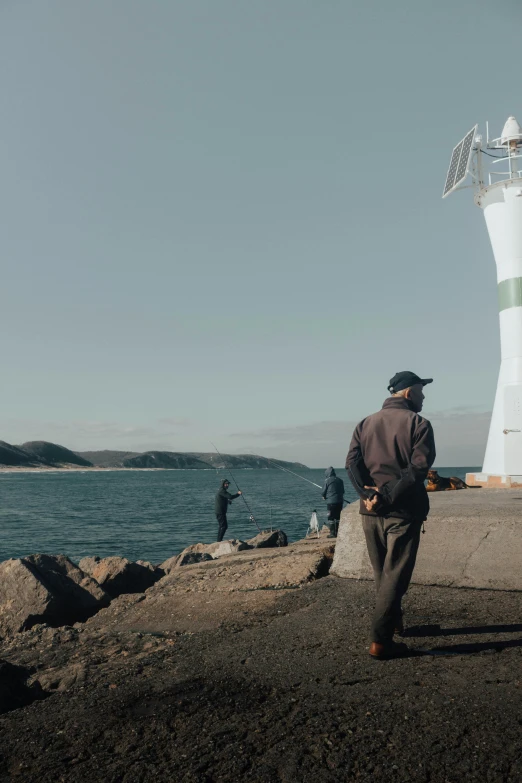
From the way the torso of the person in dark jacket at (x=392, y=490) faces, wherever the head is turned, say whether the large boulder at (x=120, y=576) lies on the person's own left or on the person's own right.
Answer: on the person's own left

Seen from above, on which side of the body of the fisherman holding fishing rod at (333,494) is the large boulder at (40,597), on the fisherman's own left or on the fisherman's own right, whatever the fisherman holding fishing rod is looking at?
on the fisherman's own left

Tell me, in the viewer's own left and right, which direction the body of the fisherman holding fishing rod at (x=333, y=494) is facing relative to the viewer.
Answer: facing away from the viewer and to the left of the viewer

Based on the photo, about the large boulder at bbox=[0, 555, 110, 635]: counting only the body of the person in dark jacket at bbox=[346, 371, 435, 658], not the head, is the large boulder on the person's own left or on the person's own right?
on the person's own left

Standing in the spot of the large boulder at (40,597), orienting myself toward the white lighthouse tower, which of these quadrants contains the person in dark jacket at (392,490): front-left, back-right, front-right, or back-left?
front-right

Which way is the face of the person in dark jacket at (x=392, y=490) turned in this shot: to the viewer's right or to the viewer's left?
to the viewer's right

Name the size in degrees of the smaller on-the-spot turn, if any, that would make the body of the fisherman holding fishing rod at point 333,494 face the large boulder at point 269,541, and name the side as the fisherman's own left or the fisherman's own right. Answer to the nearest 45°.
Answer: approximately 45° to the fisherman's own left

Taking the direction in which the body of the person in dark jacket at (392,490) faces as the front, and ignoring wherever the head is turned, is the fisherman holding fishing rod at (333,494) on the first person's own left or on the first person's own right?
on the first person's own left

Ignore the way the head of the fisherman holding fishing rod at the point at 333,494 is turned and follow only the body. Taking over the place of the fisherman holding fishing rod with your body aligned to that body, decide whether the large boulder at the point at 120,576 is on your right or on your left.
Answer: on your left

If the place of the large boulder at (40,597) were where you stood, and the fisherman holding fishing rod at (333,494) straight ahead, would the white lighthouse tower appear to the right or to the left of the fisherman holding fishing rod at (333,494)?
right

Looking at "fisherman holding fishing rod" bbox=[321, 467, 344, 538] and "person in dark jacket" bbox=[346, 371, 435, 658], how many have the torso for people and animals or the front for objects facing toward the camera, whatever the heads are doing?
0

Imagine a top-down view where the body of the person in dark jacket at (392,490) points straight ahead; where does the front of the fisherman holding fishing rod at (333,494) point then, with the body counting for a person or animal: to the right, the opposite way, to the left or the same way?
to the left
